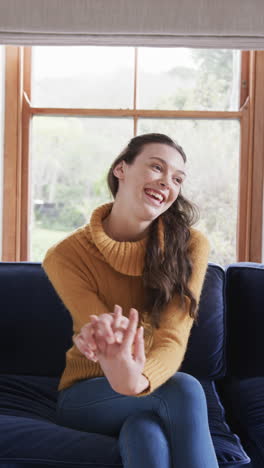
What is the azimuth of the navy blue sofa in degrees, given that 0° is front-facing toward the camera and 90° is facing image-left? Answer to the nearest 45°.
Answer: approximately 0°
